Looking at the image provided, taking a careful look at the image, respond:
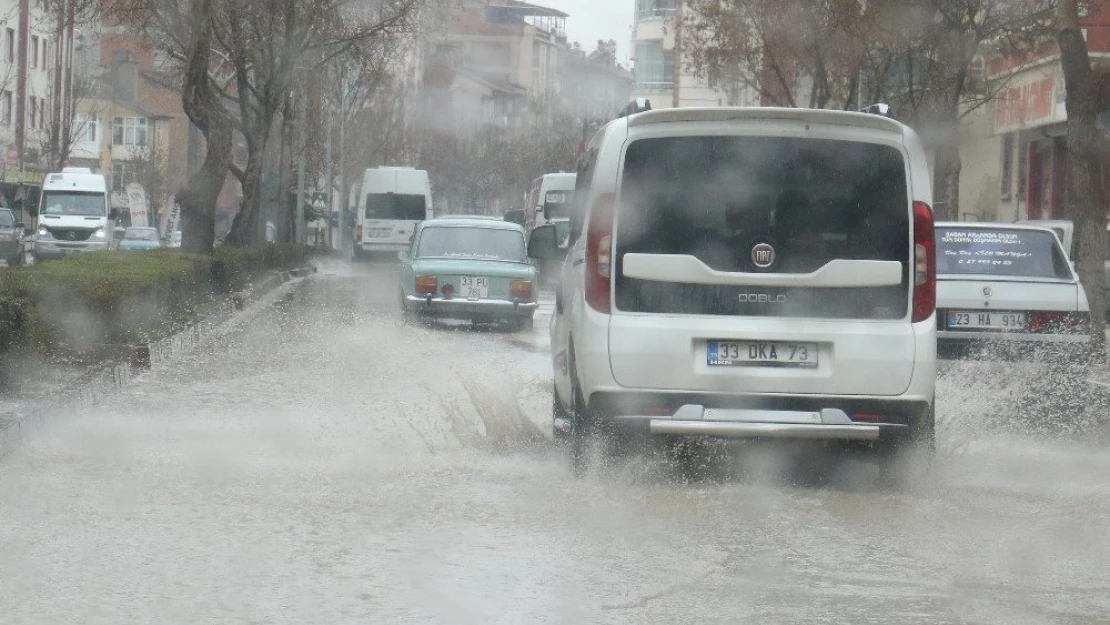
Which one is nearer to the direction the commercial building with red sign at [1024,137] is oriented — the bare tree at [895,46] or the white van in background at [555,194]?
the bare tree

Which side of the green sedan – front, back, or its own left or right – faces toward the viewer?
back

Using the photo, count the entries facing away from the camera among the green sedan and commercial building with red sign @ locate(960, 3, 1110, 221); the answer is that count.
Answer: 1

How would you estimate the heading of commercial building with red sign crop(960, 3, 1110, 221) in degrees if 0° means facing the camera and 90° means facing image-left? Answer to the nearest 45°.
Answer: approximately 45°

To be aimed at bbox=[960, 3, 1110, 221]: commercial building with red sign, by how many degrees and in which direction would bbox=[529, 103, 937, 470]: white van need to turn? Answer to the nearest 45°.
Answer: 0° — it already faces it

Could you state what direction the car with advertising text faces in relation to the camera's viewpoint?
facing away from the viewer

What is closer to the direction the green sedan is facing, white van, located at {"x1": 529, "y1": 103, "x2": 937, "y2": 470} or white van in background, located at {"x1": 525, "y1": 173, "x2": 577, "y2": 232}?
the white van in background

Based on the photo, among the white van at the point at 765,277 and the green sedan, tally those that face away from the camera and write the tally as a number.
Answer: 2

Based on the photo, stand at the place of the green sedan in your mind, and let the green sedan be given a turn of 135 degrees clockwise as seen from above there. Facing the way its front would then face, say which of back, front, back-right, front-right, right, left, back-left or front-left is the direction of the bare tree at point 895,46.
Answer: left

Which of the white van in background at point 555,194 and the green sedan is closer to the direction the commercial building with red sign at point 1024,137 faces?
the green sedan

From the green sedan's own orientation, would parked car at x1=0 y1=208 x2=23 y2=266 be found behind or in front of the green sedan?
in front

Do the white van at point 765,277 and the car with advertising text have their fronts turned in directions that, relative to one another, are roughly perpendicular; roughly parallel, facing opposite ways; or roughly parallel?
roughly parallel

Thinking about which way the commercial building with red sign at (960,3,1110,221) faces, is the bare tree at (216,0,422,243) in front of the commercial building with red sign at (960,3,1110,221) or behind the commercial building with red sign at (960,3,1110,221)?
in front

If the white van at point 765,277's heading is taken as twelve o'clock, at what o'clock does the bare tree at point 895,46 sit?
The bare tree is roughly at 12 o'clock from the white van.

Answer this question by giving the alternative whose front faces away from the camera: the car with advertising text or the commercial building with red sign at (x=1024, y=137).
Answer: the car with advertising text

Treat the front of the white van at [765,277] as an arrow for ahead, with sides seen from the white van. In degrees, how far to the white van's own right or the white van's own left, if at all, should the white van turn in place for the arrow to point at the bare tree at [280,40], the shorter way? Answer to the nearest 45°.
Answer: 0° — it already faces it

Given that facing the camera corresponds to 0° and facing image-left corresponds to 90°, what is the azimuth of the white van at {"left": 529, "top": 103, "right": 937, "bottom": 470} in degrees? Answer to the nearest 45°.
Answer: approximately 180°
